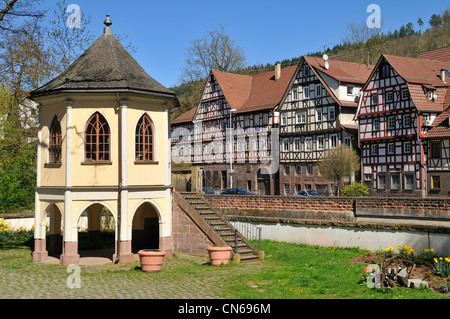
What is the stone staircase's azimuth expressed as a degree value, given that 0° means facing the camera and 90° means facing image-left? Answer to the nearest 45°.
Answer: approximately 315°

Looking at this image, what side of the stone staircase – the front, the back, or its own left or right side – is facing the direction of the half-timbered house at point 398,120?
left

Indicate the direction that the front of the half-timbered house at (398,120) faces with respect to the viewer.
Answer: facing the viewer and to the left of the viewer

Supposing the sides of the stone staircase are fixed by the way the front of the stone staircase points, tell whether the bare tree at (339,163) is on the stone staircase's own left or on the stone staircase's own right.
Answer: on the stone staircase's own left

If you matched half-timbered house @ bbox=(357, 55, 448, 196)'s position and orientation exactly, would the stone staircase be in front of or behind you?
in front

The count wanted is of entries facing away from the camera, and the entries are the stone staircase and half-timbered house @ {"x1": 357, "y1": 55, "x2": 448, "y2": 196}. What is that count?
0

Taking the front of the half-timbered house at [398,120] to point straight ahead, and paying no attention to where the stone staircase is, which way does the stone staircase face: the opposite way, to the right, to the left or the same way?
to the left

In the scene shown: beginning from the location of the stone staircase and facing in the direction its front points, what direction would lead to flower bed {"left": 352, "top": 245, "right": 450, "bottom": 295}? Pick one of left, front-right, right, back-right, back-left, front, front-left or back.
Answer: front

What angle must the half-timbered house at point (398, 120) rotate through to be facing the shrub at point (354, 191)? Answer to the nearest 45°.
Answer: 0° — it already faces it

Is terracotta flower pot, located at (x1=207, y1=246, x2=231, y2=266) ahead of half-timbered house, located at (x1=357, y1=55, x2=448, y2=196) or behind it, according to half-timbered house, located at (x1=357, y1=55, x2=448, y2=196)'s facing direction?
ahead

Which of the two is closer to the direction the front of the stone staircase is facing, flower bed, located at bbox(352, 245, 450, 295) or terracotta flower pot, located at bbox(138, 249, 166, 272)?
the flower bed

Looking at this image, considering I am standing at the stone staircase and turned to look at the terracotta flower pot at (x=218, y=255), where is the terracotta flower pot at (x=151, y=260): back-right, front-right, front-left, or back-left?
front-right
